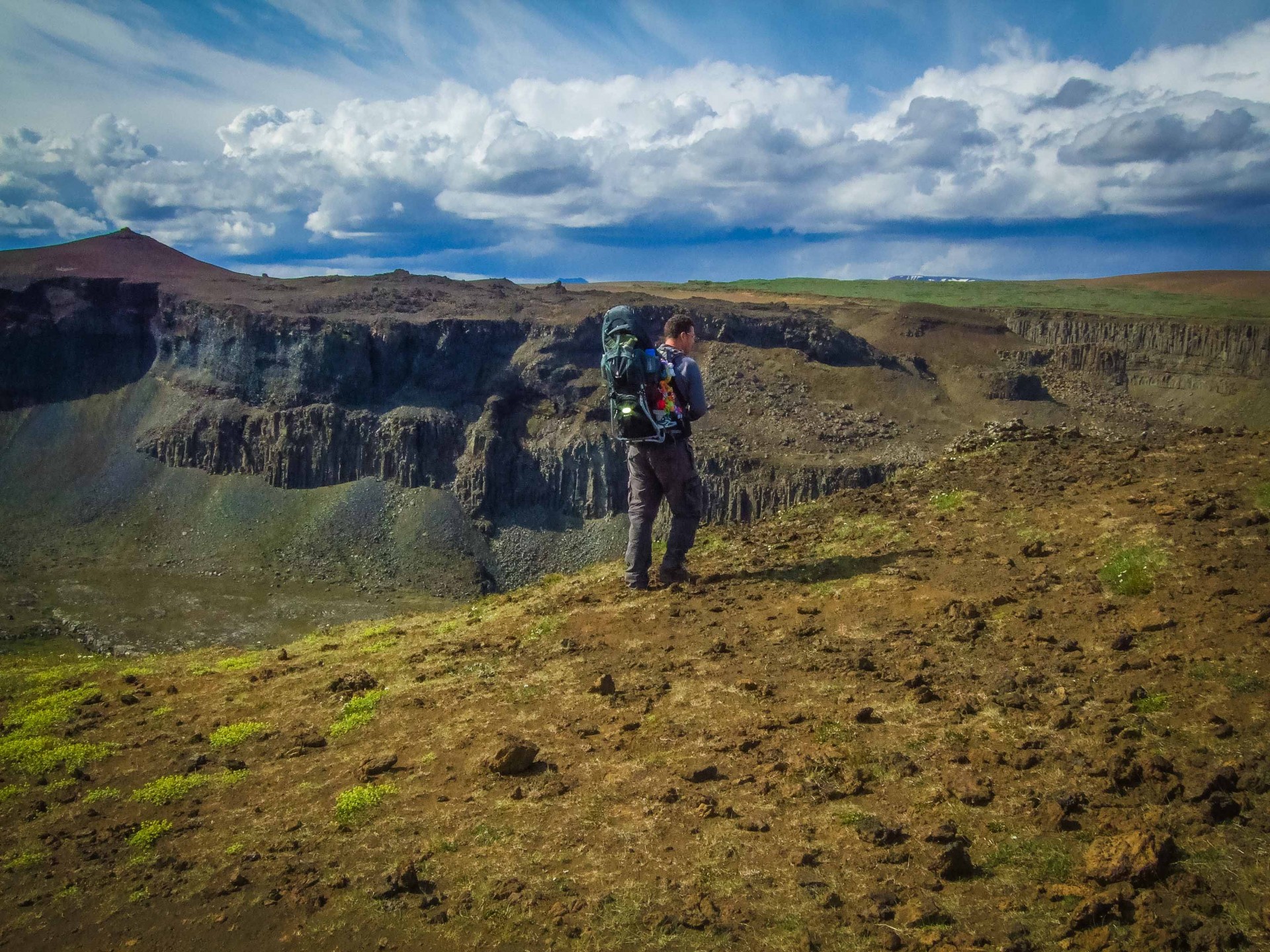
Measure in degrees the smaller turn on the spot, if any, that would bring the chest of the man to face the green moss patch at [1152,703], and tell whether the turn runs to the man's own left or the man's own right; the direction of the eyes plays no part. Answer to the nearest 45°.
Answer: approximately 90° to the man's own right

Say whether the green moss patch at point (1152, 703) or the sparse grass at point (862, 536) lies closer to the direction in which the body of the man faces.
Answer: the sparse grass

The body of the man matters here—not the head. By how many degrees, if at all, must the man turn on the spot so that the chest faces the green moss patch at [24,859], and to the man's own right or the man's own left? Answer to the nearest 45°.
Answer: approximately 180°

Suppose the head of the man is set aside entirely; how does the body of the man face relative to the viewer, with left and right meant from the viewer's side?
facing away from the viewer and to the right of the viewer

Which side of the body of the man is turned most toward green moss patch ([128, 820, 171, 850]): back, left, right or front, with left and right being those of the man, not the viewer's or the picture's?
back

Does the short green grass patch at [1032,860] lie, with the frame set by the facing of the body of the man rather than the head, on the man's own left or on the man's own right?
on the man's own right

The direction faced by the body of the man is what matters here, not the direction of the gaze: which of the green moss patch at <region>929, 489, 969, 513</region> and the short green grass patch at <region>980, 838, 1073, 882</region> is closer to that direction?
the green moss patch

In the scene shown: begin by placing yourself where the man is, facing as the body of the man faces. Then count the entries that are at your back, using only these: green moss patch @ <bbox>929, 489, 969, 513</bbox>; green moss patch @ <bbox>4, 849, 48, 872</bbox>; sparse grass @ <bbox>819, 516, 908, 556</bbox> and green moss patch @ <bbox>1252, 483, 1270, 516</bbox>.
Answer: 1

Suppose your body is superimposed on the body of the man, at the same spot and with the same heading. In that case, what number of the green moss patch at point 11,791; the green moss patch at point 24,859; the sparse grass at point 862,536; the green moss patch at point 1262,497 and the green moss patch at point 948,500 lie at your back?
2

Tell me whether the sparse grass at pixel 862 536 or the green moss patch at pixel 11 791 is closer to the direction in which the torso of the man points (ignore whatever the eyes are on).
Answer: the sparse grass

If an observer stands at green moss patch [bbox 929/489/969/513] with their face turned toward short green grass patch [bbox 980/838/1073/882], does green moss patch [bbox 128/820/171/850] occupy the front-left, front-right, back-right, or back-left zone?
front-right

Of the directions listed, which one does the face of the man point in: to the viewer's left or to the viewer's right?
to the viewer's right
